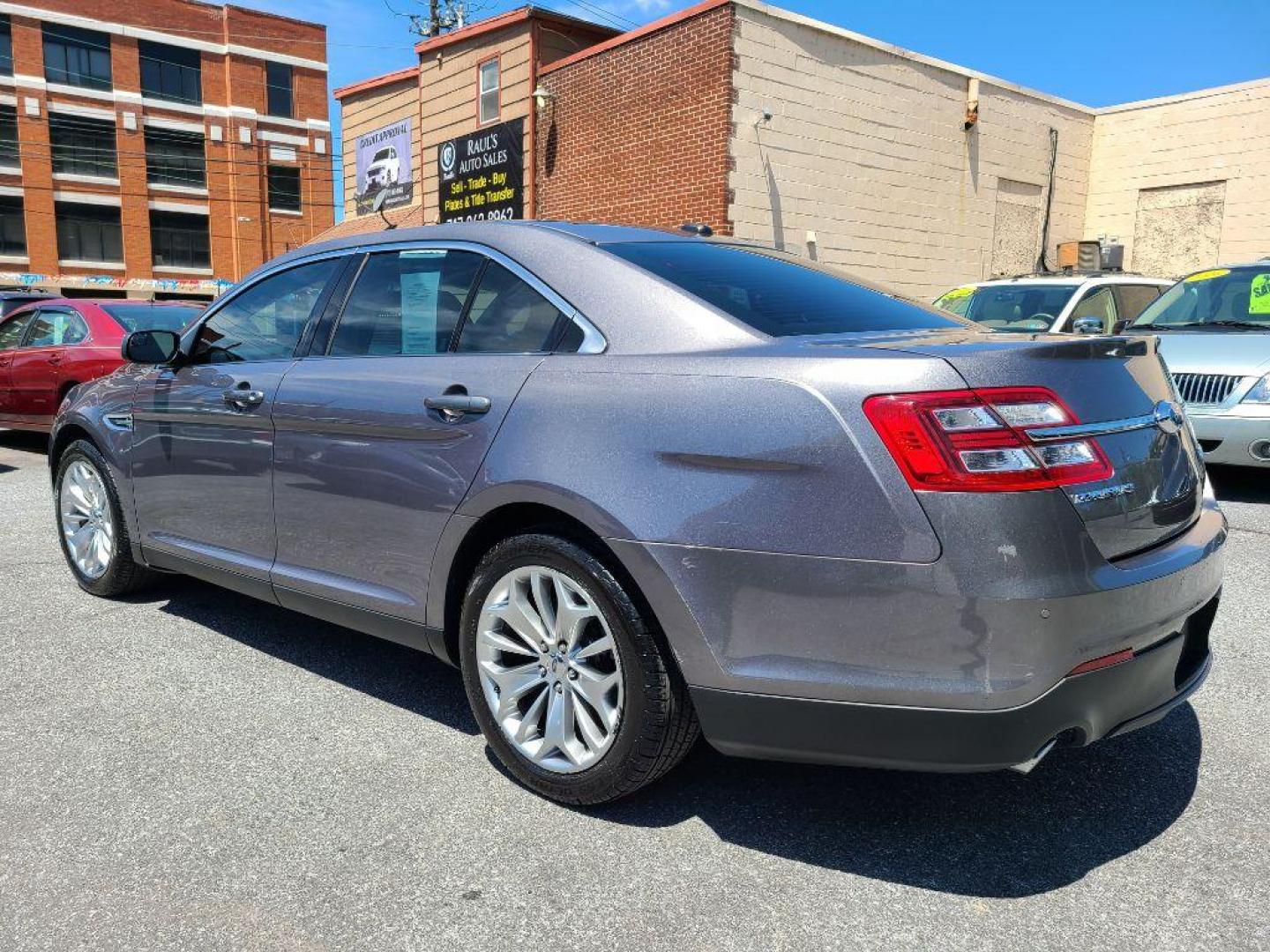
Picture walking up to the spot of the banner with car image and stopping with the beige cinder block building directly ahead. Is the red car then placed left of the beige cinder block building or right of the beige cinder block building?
right

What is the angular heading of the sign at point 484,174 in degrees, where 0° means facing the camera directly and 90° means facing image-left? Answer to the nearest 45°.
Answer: approximately 45°

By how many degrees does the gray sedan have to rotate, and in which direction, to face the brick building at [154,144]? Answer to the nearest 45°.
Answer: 0° — it already faces it

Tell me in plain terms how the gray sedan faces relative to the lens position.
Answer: facing away from the viewer and to the left of the viewer

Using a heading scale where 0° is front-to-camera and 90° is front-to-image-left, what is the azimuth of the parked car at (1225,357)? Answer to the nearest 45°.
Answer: approximately 45°

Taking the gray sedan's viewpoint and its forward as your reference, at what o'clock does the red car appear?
The red car is roughly at 12 o'clock from the gray sedan.

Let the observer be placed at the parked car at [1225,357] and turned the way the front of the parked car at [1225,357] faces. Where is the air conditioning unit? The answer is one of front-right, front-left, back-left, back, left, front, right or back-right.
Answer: back-right

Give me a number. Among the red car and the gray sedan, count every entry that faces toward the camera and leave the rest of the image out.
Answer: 0

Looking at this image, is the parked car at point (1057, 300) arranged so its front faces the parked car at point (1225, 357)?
no

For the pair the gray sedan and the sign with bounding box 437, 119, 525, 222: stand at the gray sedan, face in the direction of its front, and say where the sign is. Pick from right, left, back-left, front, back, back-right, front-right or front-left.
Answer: front-right

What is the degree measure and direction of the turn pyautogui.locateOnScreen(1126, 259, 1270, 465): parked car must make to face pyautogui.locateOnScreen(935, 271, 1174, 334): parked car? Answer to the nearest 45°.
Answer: approximately 90° to its right

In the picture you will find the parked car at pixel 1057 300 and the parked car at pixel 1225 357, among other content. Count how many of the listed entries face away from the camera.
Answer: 0

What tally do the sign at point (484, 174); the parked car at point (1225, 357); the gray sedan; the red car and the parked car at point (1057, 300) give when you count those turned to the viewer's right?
0

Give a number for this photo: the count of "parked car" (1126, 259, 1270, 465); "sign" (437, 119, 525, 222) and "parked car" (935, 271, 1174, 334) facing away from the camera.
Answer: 0

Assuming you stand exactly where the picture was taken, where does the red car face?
facing away from the viewer and to the left of the viewer

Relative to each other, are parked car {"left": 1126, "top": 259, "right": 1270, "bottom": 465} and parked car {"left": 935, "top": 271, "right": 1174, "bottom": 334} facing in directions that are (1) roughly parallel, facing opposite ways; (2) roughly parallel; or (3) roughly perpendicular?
roughly parallel

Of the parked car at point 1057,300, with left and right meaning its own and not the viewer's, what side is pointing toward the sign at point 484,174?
right

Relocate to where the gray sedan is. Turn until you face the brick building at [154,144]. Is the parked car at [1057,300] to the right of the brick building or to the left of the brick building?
right

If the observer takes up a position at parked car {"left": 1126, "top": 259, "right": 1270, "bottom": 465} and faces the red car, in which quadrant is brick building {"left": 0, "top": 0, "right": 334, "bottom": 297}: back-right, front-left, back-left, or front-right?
front-right

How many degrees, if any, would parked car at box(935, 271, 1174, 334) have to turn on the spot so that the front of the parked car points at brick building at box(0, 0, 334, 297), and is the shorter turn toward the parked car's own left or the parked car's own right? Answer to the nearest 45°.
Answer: approximately 90° to the parked car's own right

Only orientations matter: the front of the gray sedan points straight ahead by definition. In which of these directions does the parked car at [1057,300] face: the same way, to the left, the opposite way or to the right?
to the left

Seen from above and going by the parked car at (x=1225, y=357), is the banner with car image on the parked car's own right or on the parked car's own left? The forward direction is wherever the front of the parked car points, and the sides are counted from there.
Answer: on the parked car's own right
